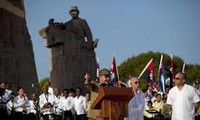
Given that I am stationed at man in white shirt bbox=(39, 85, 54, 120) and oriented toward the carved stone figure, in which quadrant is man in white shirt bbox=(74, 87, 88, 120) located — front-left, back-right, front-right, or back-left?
front-right

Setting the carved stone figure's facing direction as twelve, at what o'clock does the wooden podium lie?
The wooden podium is roughly at 12 o'clock from the carved stone figure.

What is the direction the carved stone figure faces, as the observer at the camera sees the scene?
facing the viewer

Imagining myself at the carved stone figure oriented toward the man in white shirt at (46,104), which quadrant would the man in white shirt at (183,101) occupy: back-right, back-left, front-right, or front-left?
front-left

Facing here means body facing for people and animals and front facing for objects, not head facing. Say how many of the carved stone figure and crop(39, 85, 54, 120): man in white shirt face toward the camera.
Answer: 2

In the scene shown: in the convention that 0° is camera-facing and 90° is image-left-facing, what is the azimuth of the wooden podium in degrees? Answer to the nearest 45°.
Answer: approximately 315°

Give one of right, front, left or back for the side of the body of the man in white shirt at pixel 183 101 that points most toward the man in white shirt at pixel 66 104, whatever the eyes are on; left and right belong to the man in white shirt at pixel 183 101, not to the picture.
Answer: right

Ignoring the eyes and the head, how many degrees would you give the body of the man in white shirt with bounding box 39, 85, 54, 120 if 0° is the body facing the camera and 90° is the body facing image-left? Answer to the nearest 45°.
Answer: approximately 0°
